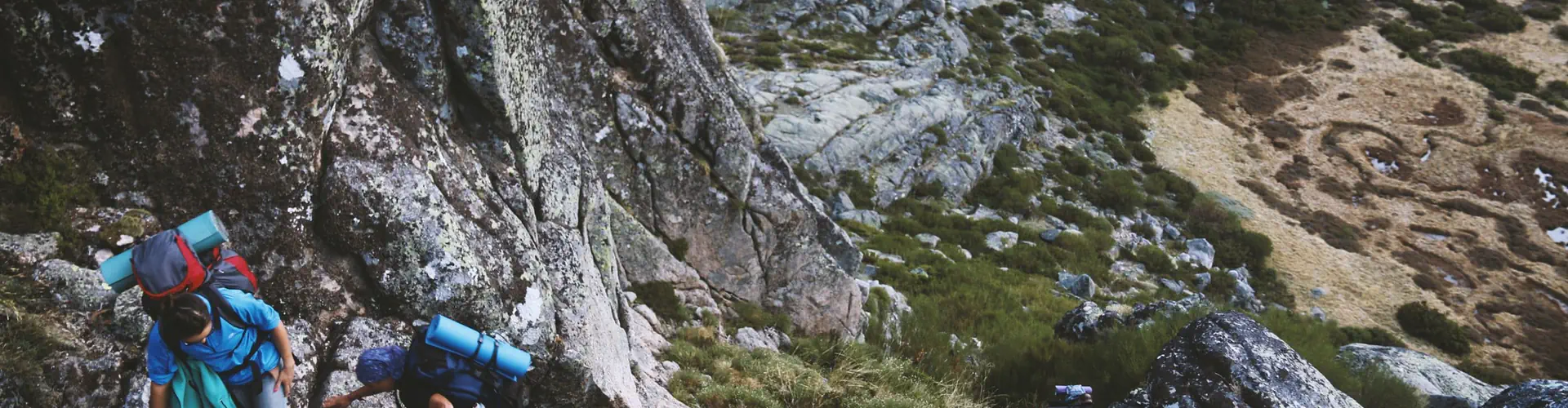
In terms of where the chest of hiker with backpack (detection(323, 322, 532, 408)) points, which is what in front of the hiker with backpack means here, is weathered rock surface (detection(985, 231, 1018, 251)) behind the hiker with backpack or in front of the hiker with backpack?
behind

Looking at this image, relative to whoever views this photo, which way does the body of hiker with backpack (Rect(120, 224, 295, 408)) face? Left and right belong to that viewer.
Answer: facing the viewer and to the left of the viewer

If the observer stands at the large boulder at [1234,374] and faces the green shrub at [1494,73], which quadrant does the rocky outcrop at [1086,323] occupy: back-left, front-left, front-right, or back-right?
front-left

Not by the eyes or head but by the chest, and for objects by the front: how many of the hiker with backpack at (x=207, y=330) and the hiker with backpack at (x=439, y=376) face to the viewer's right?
0

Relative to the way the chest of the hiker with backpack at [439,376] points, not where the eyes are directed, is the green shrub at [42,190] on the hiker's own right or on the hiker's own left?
on the hiker's own right

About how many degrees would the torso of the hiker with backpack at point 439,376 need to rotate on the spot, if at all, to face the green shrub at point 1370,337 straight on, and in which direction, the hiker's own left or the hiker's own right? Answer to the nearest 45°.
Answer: approximately 180°

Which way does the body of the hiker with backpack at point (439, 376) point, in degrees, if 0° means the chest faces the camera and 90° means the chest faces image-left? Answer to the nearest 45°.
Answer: approximately 90°
